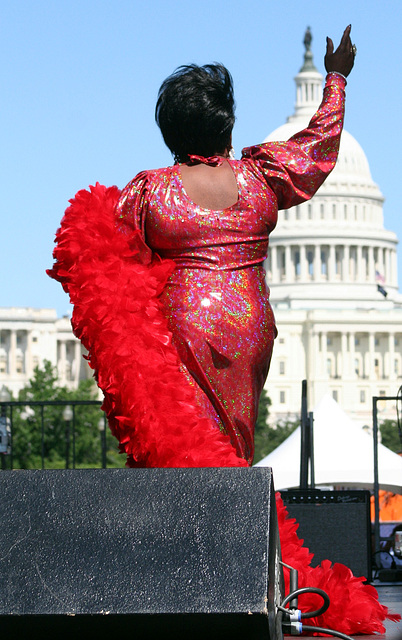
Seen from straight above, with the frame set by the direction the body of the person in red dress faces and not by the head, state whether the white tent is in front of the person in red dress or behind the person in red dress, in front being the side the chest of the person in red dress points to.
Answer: in front

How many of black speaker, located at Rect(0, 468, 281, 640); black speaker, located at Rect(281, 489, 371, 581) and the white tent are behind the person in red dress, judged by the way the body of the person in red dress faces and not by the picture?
1

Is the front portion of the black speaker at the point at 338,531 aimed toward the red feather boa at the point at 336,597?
yes

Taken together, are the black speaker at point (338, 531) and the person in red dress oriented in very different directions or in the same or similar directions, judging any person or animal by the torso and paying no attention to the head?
very different directions

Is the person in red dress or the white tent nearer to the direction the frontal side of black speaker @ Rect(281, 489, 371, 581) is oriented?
the person in red dress

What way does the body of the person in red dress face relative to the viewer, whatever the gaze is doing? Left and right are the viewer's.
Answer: facing away from the viewer

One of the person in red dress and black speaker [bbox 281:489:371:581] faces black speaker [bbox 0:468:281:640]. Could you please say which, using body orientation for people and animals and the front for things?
black speaker [bbox 281:489:371:581]

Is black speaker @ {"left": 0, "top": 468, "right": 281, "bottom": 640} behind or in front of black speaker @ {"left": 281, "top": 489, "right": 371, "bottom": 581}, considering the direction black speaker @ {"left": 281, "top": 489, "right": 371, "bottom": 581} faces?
in front

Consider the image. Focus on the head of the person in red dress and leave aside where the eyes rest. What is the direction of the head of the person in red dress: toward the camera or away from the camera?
away from the camera

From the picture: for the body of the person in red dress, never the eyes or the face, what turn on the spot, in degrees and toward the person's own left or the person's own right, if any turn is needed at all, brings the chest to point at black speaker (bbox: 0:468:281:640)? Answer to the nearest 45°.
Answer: approximately 180°

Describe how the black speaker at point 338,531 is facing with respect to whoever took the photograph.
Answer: facing the viewer

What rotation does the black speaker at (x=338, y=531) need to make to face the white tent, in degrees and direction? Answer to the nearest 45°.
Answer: approximately 180°
